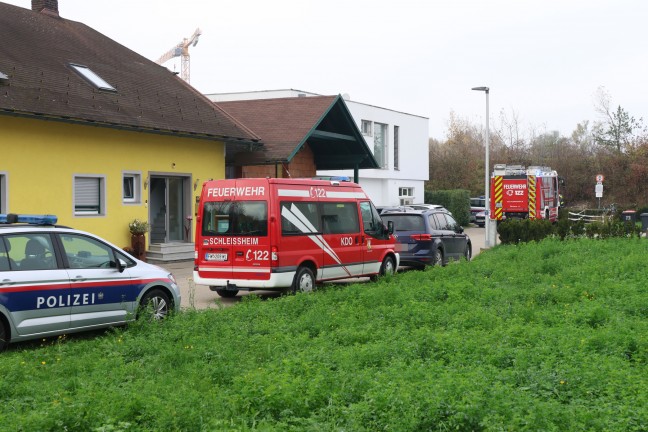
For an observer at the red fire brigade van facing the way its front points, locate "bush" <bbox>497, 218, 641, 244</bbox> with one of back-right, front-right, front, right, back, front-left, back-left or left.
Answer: front

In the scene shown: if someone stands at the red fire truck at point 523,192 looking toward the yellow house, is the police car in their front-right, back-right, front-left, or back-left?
front-left

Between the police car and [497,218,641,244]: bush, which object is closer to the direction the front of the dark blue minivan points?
the bush

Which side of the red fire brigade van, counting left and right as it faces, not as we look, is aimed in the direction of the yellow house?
left

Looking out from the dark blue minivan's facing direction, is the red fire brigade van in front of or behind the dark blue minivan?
behind

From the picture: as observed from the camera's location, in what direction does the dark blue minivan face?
facing away from the viewer and to the right of the viewer

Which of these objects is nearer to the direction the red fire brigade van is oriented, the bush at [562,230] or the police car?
the bush

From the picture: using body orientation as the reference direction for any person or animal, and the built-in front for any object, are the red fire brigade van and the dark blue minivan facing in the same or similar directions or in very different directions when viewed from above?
same or similar directions

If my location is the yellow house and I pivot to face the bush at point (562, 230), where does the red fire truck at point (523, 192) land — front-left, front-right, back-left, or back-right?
front-left

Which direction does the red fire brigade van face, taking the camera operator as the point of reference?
facing away from the viewer and to the right of the viewer

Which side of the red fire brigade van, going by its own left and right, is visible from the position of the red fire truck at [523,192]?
front

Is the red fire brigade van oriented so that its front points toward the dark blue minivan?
yes

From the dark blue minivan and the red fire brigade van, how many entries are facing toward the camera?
0

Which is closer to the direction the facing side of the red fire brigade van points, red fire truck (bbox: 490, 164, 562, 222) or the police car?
the red fire truck

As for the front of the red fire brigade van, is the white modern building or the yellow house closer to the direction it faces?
the white modern building

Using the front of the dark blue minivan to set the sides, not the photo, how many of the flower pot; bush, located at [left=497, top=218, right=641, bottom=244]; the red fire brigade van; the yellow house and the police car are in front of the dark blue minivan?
1
